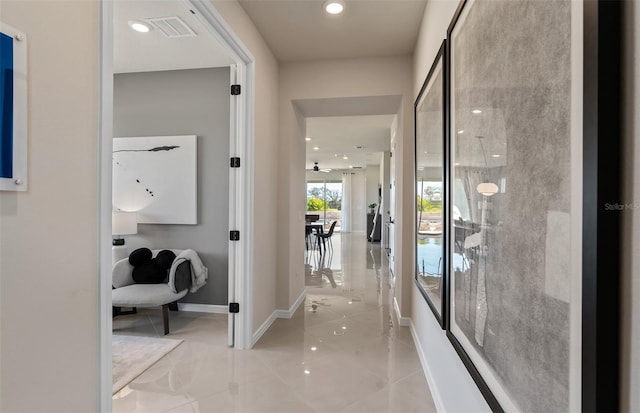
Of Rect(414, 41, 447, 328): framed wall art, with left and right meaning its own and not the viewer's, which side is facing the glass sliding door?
right

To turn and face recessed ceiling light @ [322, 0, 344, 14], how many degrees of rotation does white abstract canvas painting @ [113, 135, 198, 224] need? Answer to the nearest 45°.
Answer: approximately 45° to its left

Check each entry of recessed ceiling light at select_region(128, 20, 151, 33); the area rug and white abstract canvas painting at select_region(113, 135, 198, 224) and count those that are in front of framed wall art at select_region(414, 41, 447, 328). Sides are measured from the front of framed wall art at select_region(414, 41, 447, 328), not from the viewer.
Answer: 3

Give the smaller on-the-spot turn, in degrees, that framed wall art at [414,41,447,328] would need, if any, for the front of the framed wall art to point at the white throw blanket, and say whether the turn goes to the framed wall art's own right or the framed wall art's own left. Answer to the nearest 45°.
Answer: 0° — it already faces it

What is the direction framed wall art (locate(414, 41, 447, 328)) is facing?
to the viewer's left

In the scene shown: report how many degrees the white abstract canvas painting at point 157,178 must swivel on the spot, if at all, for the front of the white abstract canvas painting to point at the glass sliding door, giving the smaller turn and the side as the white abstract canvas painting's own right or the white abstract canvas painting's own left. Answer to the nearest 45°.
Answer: approximately 135° to the white abstract canvas painting's own left

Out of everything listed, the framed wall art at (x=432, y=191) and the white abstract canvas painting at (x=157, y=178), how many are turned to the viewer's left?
1

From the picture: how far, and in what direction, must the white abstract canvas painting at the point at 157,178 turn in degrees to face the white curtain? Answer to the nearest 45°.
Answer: approximately 135° to its left
